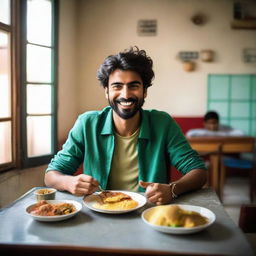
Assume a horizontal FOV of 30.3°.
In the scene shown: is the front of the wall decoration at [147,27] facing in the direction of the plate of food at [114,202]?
yes

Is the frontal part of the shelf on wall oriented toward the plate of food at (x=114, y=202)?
yes

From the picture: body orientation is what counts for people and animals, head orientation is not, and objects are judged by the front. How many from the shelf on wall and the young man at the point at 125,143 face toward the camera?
2

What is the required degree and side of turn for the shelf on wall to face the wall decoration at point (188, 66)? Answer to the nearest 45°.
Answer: approximately 90° to its right

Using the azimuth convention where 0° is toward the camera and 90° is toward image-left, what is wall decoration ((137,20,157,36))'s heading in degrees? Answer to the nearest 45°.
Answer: approximately 0°

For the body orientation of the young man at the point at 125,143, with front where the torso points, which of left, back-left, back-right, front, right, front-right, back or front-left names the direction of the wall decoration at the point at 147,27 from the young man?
back
